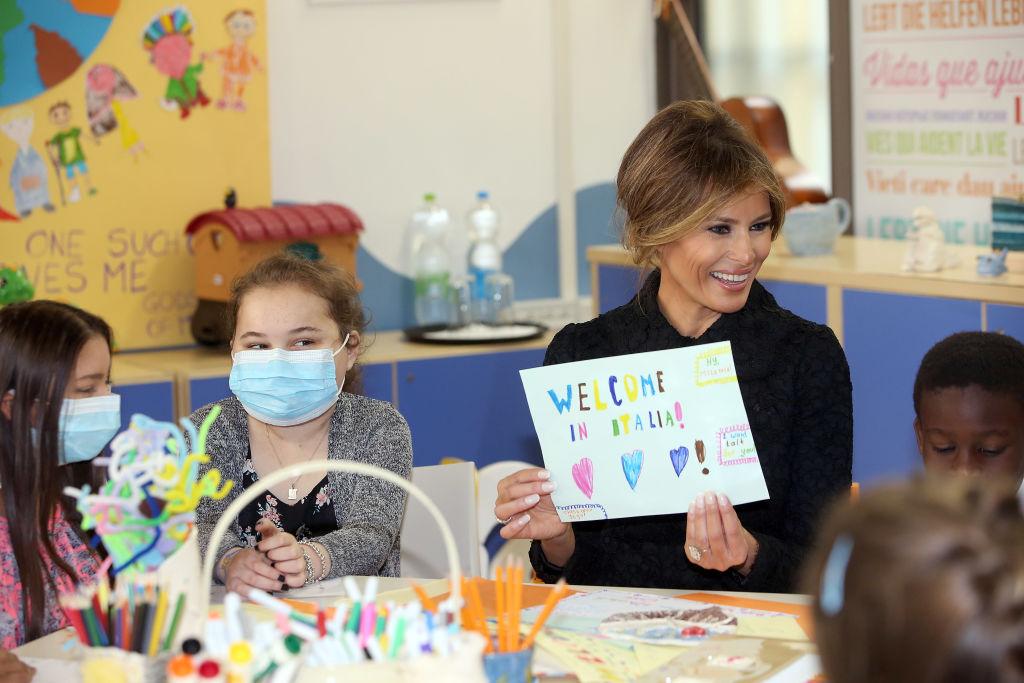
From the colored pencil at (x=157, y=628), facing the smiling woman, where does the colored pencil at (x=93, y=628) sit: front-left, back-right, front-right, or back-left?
back-left

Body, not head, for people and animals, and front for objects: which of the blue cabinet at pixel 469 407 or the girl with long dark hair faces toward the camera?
the blue cabinet

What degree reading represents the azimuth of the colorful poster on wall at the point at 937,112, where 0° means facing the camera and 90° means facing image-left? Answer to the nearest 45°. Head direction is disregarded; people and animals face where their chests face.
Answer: approximately 0°

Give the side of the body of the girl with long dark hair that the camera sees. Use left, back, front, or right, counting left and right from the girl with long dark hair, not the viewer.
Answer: right

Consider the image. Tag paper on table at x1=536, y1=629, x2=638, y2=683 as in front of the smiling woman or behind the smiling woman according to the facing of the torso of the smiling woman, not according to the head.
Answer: in front

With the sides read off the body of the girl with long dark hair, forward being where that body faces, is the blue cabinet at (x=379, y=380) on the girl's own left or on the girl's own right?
on the girl's own left

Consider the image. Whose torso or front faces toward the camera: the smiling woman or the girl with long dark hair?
the smiling woman

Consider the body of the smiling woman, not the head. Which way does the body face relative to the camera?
toward the camera

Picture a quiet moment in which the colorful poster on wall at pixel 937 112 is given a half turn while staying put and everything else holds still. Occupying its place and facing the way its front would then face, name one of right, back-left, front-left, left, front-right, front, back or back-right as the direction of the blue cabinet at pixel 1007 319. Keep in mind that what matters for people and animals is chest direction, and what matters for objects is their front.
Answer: back

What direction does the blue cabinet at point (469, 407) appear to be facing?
toward the camera

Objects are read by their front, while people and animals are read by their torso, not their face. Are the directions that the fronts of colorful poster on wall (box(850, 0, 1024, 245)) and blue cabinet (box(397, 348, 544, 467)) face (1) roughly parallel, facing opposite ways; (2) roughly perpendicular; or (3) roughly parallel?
roughly parallel
